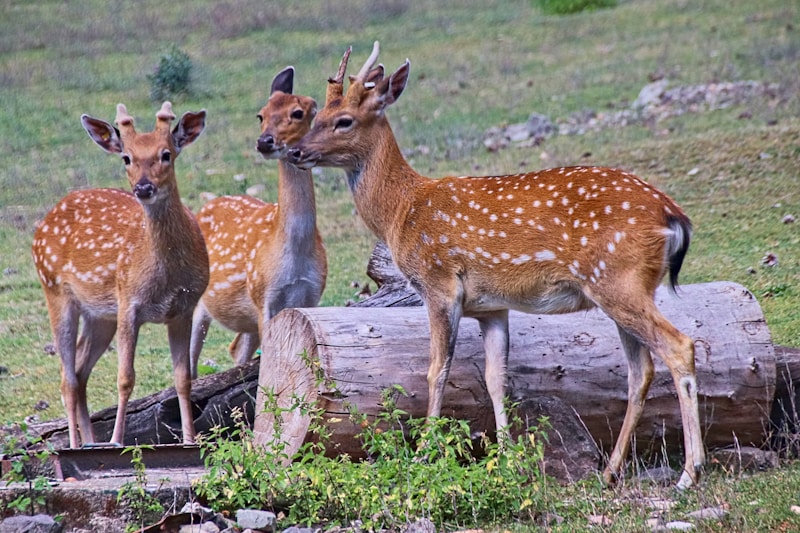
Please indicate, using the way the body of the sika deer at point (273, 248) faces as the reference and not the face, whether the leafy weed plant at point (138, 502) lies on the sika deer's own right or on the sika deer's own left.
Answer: on the sika deer's own right

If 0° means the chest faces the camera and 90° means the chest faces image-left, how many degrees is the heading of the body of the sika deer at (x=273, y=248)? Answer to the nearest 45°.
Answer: approximately 315°

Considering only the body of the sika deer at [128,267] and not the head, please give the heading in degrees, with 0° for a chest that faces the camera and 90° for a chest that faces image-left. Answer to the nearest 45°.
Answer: approximately 315°

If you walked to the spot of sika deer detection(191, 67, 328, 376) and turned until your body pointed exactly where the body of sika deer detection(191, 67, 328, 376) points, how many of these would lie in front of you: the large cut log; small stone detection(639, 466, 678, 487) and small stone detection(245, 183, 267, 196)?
2

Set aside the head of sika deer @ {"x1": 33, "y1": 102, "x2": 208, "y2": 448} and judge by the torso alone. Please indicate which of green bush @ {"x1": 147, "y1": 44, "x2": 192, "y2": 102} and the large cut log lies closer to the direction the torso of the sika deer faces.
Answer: the large cut log

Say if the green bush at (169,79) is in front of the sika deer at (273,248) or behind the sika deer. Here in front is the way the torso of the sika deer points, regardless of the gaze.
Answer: behind

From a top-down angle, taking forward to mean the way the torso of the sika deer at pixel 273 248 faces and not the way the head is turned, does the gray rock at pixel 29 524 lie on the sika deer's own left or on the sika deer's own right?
on the sika deer's own right

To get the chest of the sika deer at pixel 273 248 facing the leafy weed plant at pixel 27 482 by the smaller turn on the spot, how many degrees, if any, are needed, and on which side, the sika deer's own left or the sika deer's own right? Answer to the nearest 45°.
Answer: approximately 90° to the sika deer's own right

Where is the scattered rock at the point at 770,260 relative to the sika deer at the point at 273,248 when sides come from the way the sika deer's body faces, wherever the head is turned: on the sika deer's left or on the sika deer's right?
on the sika deer's left

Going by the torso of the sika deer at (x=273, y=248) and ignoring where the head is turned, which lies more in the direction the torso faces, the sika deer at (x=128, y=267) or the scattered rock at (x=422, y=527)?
the scattered rock

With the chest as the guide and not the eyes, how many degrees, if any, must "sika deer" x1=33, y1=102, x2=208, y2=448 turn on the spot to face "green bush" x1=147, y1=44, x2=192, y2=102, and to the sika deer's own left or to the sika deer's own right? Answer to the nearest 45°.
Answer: approximately 135° to the sika deer's own left
